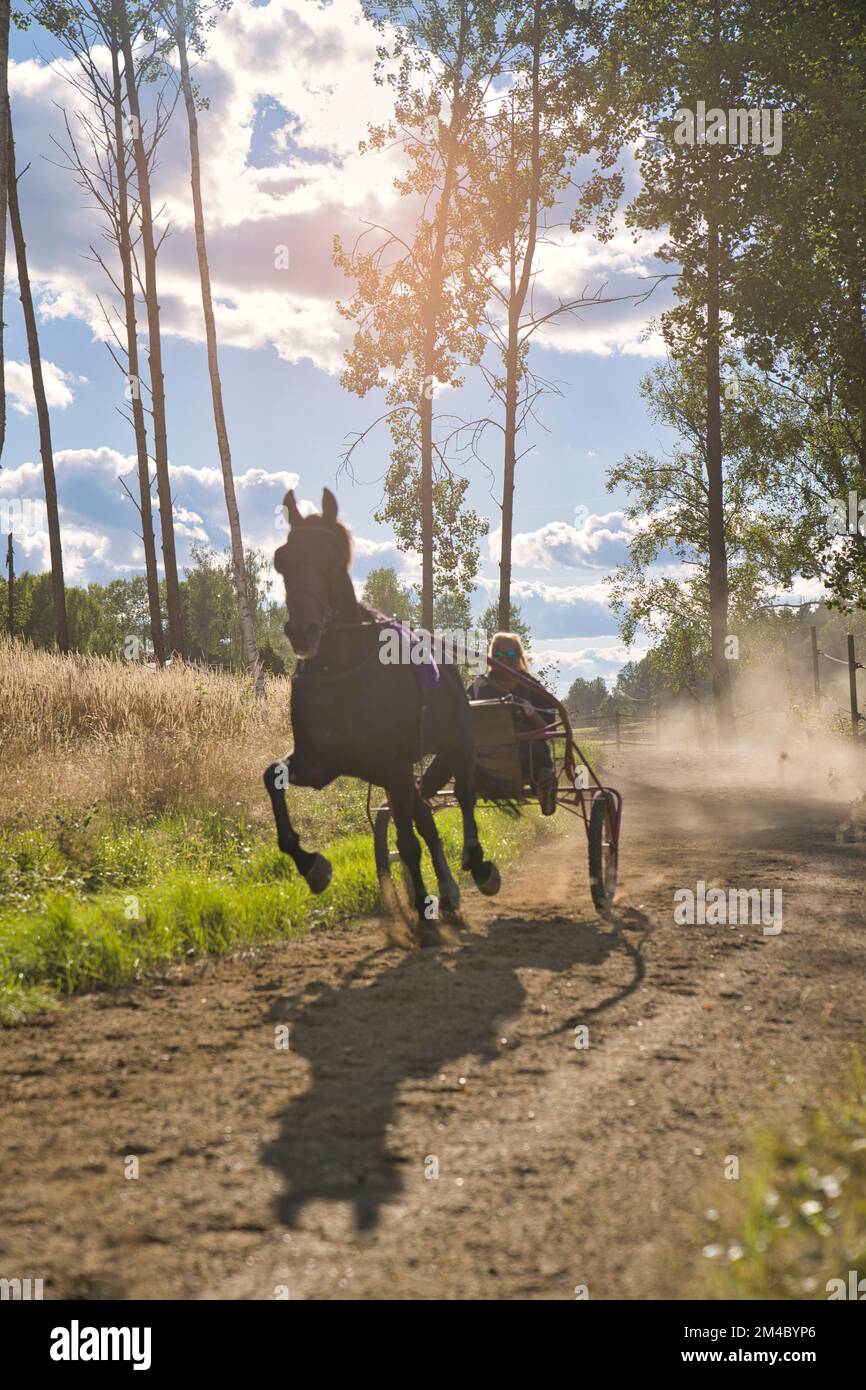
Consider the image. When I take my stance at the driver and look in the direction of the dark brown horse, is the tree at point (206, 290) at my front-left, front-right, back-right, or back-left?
back-right

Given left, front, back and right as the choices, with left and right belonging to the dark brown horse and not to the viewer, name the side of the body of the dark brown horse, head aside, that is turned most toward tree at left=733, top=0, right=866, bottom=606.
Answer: back

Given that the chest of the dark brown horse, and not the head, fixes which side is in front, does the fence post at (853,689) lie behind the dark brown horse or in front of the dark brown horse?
behind

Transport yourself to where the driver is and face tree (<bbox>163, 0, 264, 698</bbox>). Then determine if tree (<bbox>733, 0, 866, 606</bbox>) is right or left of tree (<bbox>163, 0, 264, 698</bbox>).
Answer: right

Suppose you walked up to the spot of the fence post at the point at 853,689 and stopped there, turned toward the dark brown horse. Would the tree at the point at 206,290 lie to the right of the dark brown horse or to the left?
right

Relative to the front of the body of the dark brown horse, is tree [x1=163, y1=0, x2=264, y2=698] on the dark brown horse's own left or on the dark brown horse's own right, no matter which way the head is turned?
on the dark brown horse's own right

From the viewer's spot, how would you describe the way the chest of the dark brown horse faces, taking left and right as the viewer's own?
facing the viewer and to the left of the viewer
